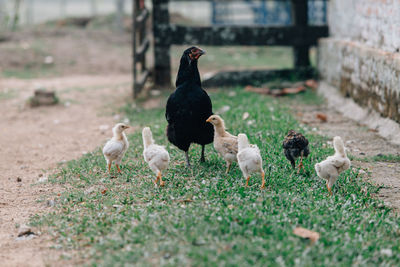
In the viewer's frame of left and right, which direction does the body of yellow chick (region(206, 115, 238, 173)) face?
facing to the left of the viewer

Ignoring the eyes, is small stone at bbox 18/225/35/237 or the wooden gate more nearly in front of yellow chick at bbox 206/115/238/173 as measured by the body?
the small stone

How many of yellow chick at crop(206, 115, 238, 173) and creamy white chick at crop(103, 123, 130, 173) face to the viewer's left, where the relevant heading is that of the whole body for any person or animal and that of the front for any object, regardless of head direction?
1

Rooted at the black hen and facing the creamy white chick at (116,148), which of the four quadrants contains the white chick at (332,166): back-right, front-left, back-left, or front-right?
back-left

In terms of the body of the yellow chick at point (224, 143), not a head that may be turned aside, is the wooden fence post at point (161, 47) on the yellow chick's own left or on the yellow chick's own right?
on the yellow chick's own right

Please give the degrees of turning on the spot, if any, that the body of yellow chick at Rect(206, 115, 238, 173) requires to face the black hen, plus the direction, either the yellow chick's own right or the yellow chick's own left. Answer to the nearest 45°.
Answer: approximately 45° to the yellow chick's own right

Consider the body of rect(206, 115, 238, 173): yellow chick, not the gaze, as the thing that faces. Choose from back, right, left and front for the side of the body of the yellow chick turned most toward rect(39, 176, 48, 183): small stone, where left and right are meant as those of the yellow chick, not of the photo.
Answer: front

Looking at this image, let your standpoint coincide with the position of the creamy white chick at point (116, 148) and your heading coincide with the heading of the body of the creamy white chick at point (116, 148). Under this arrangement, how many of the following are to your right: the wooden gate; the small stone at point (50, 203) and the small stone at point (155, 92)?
1

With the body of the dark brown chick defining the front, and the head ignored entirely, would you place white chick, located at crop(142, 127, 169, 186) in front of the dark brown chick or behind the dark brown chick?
in front

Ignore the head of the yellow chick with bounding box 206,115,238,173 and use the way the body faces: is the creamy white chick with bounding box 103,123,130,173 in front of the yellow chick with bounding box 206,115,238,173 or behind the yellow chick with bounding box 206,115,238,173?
in front

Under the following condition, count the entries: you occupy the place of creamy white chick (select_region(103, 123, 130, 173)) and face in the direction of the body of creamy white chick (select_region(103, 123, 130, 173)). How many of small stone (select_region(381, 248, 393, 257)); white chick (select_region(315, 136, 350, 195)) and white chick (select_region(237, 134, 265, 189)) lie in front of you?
3
